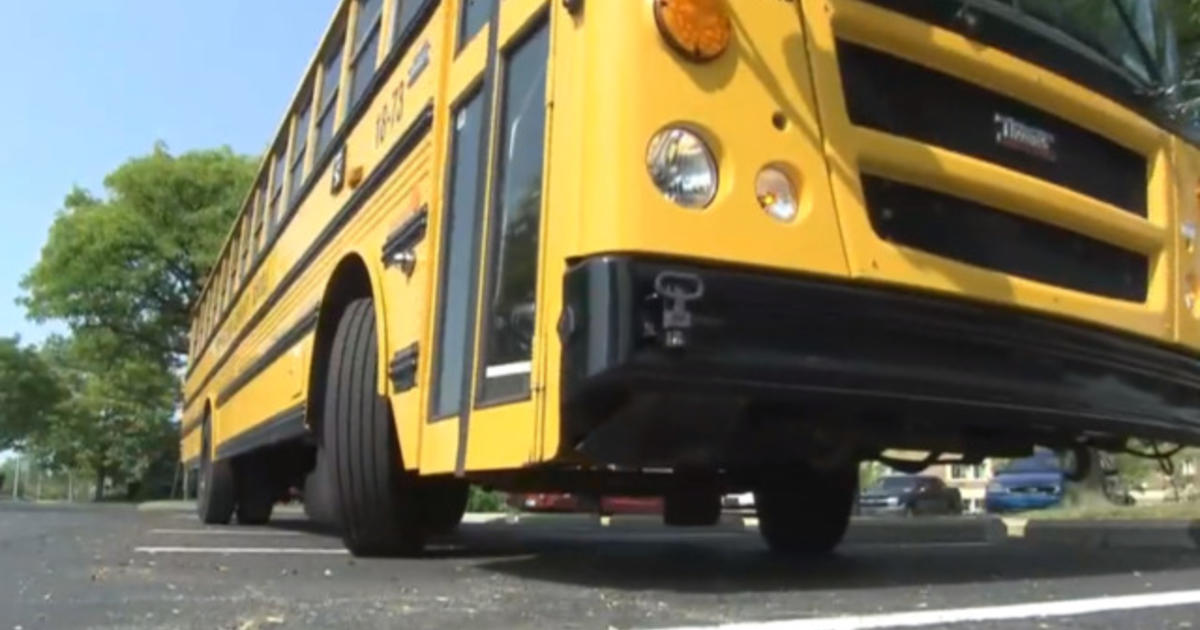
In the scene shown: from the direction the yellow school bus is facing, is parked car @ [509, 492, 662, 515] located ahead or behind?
behind

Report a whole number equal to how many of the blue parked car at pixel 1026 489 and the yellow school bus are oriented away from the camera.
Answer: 0

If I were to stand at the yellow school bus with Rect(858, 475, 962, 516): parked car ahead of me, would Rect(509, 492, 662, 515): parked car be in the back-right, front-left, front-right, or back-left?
front-left

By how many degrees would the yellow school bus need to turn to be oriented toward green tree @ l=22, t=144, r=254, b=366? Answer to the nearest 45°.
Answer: approximately 180°

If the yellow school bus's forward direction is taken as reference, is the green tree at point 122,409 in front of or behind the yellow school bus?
behind

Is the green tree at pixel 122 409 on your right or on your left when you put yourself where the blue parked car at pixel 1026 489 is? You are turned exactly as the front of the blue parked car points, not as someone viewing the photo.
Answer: on your right

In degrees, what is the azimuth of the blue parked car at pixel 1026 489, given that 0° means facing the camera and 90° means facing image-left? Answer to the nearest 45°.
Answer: approximately 45°

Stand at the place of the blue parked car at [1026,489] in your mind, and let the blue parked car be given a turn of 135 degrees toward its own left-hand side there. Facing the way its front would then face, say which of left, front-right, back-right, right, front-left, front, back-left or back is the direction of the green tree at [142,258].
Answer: back

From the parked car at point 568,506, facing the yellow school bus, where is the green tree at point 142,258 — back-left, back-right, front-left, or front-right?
back-right

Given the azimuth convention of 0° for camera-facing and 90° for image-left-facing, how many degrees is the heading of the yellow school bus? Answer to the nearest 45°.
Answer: approximately 315°

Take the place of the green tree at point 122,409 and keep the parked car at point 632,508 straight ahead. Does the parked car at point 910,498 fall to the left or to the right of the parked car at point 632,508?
left

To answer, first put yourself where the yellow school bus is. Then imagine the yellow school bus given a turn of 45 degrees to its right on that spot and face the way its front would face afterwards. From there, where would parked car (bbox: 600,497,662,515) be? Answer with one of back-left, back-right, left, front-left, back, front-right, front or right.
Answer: back

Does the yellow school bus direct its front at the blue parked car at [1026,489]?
no
